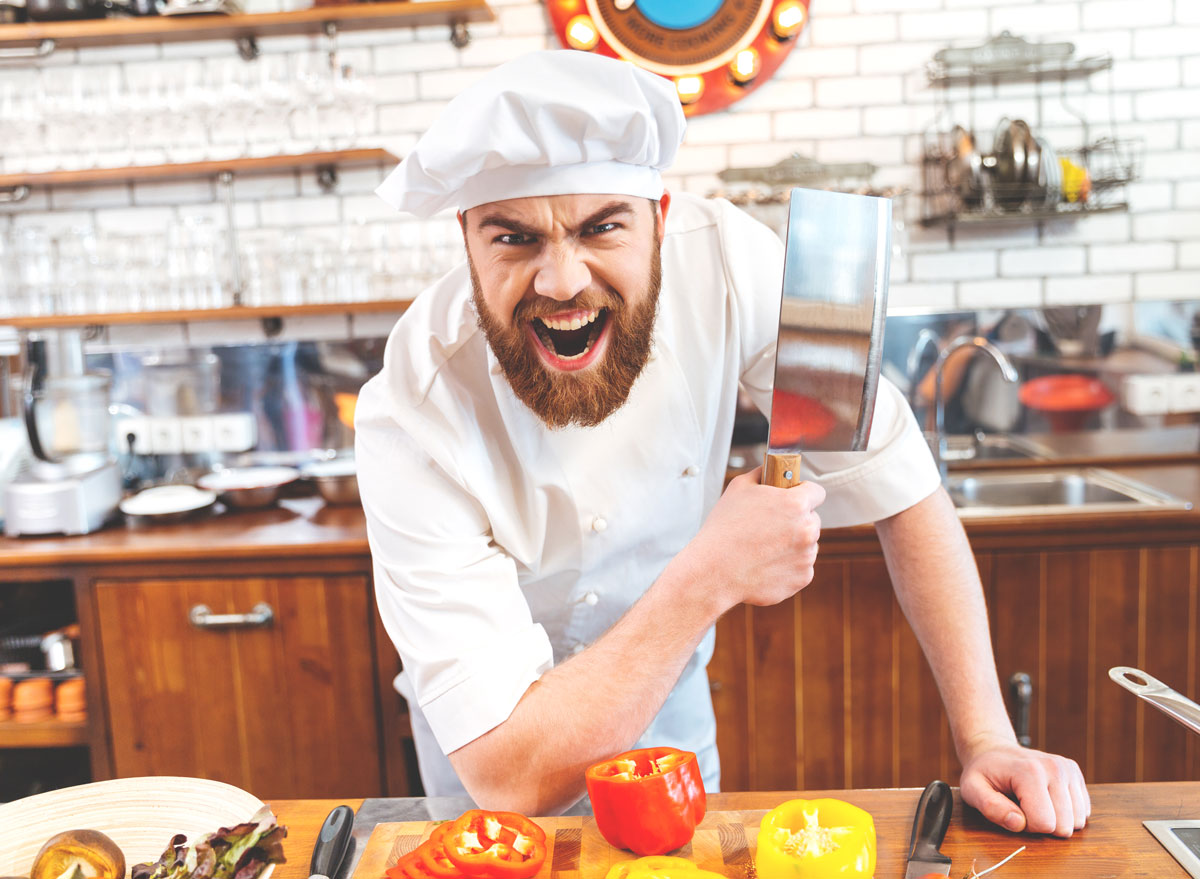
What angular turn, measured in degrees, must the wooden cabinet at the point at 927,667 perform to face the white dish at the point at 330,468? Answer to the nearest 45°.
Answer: approximately 90° to its right

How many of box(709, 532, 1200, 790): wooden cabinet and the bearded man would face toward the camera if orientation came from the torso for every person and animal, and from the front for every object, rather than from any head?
2

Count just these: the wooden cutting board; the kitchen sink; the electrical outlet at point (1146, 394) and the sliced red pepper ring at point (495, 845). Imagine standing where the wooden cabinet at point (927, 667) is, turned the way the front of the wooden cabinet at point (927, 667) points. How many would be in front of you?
2

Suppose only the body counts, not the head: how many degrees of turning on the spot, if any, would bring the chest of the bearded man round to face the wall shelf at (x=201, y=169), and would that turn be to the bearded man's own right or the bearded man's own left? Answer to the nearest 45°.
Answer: approximately 135° to the bearded man's own right

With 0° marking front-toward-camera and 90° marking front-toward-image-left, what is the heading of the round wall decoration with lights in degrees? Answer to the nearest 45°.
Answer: approximately 0°

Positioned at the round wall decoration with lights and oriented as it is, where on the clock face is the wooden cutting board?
The wooden cutting board is roughly at 12 o'clock from the round wall decoration with lights.

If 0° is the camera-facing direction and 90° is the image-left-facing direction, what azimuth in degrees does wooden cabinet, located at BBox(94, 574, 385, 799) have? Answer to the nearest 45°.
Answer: approximately 0°
